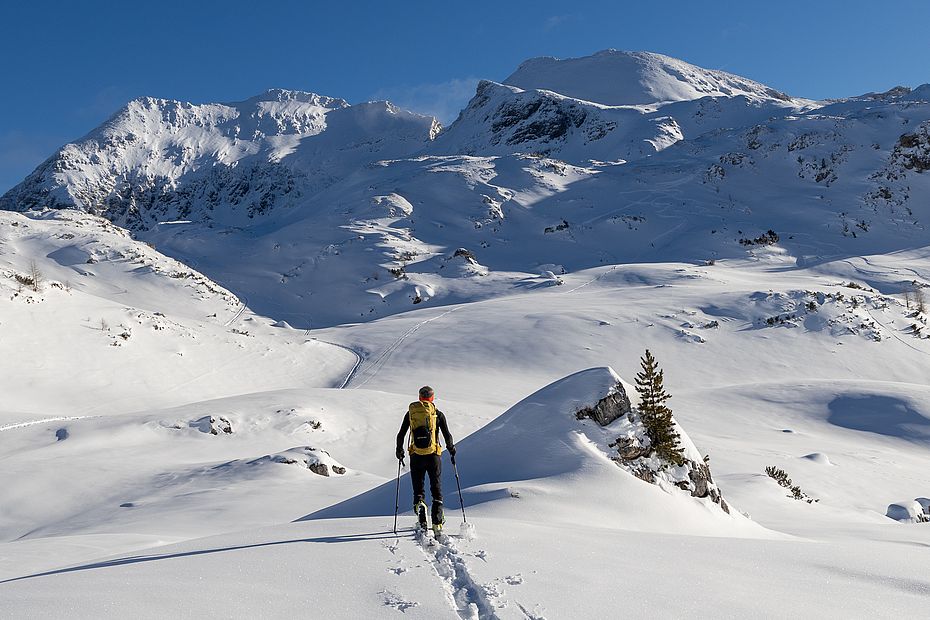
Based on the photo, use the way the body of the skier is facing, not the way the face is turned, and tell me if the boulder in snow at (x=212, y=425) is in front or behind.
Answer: in front

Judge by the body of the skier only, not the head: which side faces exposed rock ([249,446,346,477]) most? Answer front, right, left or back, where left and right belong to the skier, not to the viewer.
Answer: front

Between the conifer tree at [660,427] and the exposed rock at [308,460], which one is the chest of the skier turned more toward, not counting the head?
the exposed rock

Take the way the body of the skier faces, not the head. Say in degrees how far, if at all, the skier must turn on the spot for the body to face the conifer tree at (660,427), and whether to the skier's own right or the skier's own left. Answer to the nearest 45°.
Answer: approximately 45° to the skier's own right

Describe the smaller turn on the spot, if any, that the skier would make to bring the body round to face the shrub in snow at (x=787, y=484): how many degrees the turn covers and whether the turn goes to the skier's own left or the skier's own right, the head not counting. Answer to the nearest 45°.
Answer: approximately 45° to the skier's own right

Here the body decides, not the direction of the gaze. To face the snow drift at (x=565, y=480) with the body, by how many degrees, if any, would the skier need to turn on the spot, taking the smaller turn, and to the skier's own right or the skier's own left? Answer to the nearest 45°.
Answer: approximately 45° to the skier's own right

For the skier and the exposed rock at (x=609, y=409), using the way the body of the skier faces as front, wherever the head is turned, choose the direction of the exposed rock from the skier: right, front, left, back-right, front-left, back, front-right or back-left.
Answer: front-right

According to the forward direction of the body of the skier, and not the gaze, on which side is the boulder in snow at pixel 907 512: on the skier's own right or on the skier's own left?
on the skier's own right

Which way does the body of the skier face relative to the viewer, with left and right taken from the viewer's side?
facing away from the viewer
